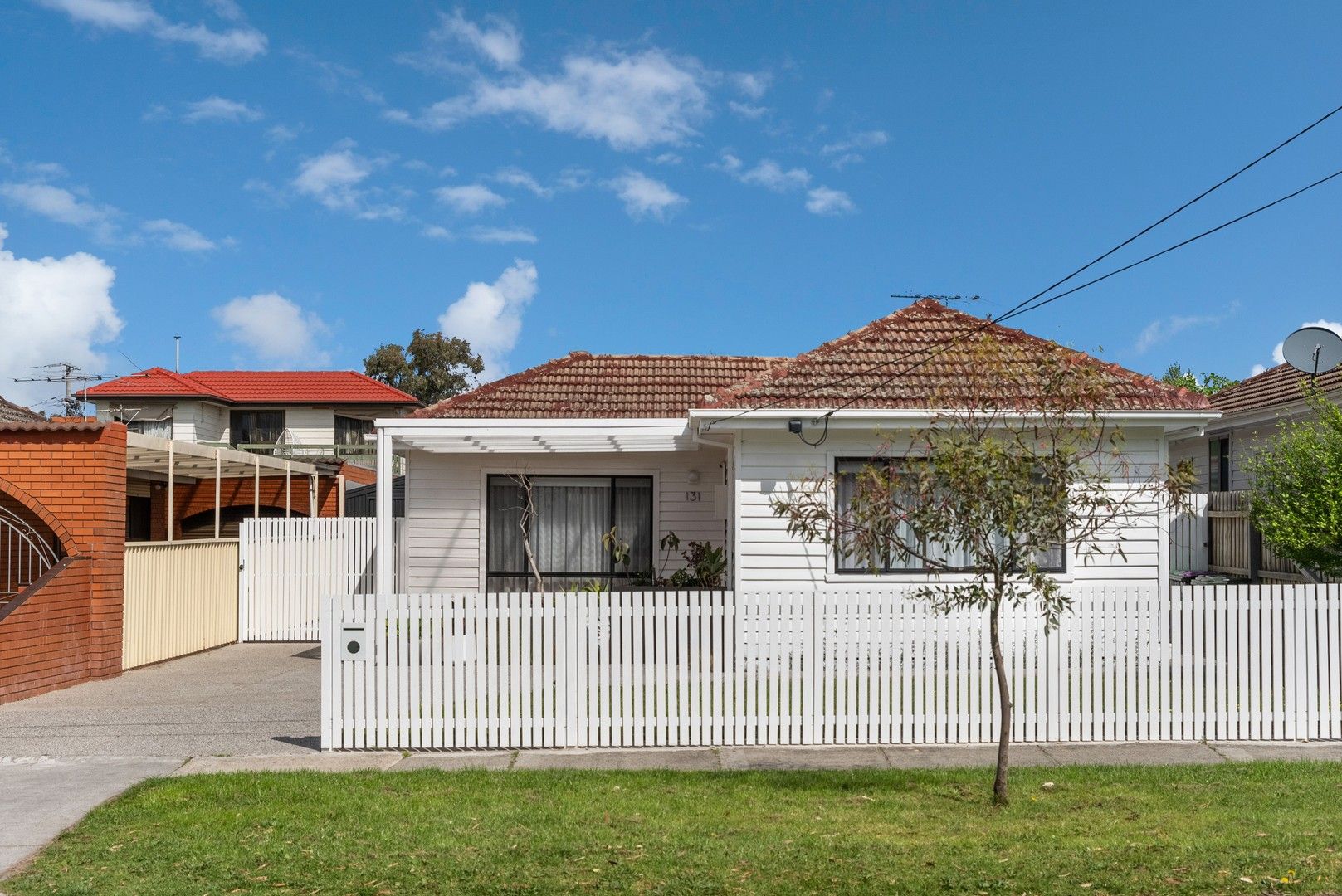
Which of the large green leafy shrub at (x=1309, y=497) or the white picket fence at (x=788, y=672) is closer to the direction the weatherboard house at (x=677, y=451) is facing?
the white picket fence

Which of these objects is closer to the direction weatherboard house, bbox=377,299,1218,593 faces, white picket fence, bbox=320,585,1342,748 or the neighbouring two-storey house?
the white picket fence

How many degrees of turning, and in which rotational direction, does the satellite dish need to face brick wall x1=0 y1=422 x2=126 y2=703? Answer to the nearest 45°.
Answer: approximately 45° to its right

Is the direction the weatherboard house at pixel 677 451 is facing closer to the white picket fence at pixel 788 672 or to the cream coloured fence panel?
the white picket fence

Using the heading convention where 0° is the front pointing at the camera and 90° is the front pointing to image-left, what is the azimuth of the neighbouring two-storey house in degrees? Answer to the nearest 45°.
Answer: approximately 0°

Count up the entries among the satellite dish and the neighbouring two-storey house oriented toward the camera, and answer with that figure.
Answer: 2
